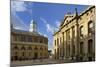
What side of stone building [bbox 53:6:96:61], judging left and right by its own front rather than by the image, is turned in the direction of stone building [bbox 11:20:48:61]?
right

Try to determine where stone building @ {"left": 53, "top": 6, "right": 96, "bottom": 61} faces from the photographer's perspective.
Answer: facing the viewer and to the left of the viewer

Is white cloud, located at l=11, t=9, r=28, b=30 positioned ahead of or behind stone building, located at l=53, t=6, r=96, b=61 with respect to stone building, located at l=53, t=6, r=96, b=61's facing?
ahead
